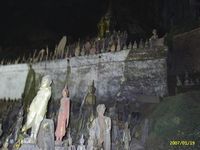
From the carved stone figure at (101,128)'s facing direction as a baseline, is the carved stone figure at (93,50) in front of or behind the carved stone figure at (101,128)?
behind

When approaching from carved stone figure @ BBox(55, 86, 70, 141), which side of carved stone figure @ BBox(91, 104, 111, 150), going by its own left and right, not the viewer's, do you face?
right

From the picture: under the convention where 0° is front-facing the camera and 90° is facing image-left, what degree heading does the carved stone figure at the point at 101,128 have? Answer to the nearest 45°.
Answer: approximately 0°

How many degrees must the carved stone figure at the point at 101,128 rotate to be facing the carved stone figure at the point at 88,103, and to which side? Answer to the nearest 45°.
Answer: approximately 180°

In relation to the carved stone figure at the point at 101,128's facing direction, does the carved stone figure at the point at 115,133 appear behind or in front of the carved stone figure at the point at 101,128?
behind
